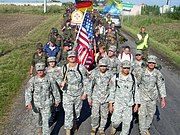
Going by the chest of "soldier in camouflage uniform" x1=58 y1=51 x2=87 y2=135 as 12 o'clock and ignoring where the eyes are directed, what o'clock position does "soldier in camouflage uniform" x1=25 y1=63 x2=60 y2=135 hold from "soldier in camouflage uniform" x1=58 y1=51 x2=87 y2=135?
"soldier in camouflage uniform" x1=25 y1=63 x2=60 y2=135 is roughly at 2 o'clock from "soldier in camouflage uniform" x1=58 y1=51 x2=87 y2=135.

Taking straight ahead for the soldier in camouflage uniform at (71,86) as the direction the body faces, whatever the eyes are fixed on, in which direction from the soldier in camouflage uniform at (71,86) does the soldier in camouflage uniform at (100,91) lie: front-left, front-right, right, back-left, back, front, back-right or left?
left

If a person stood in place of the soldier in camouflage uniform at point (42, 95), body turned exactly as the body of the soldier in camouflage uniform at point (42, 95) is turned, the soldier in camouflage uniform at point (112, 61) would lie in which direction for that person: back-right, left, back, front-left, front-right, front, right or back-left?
back-left

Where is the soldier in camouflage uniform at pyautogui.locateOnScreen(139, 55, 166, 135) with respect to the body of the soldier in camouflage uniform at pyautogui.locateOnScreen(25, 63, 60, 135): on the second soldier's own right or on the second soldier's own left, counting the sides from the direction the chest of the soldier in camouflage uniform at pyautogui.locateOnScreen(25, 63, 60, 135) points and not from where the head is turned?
on the second soldier's own left

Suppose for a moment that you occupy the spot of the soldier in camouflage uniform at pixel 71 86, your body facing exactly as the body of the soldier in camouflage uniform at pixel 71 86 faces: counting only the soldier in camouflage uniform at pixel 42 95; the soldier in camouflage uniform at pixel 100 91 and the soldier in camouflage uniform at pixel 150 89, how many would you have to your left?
2

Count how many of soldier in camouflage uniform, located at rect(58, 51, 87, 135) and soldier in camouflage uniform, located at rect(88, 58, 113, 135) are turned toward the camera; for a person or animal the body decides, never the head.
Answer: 2

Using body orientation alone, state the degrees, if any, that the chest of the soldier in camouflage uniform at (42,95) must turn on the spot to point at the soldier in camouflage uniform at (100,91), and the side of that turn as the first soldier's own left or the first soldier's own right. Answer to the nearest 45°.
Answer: approximately 90° to the first soldier's own left

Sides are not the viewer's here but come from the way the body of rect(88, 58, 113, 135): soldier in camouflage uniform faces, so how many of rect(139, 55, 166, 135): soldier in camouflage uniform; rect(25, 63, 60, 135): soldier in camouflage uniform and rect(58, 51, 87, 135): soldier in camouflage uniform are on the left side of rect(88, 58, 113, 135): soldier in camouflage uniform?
1

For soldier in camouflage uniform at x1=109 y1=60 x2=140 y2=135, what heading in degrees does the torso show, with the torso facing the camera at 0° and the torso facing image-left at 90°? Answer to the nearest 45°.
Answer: approximately 0°

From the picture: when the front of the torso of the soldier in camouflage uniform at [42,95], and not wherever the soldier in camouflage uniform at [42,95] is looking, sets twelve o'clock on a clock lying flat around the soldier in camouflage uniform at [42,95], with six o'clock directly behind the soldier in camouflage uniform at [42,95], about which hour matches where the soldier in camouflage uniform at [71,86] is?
the soldier in camouflage uniform at [71,86] is roughly at 8 o'clock from the soldier in camouflage uniform at [42,95].
